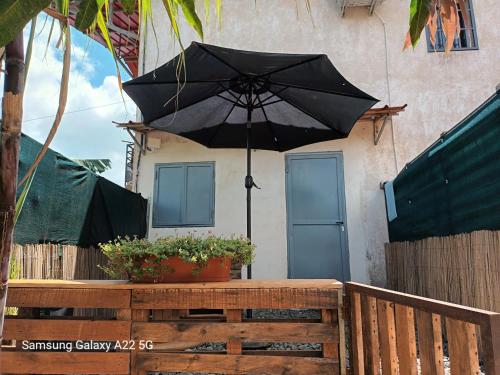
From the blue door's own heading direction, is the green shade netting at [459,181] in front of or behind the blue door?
in front

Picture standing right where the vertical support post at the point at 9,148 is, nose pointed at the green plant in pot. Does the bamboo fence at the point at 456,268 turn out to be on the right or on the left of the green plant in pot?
right

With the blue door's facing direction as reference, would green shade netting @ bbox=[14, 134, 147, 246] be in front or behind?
in front

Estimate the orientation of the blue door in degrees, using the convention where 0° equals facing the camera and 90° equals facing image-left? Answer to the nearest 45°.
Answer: approximately 0°

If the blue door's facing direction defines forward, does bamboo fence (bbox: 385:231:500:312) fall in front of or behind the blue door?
in front

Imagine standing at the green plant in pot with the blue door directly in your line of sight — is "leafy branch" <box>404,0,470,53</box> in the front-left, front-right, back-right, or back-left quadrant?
back-right

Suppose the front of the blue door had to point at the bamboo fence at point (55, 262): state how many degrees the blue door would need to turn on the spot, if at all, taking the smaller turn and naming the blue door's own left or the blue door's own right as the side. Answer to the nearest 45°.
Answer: approximately 45° to the blue door's own right

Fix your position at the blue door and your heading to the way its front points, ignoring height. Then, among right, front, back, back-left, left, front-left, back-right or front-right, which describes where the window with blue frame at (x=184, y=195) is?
right
